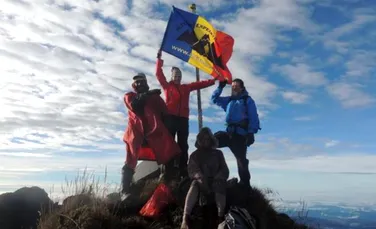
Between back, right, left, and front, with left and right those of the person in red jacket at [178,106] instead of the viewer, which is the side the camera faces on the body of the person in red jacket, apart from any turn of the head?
front

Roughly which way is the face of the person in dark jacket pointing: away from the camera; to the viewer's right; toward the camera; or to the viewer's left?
toward the camera

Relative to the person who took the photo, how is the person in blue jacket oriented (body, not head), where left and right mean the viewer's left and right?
facing the viewer and to the left of the viewer

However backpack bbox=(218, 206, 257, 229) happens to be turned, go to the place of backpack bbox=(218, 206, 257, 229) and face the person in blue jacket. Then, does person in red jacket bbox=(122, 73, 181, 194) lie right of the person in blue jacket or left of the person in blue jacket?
left

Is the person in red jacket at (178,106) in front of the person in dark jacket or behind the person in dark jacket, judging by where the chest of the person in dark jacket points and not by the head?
behind

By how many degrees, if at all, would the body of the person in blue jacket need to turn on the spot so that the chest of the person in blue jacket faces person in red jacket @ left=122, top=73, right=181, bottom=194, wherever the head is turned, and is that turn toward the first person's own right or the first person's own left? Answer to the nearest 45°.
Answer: approximately 45° to the first person's own right

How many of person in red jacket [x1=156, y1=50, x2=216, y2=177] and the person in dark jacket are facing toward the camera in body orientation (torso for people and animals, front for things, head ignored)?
2

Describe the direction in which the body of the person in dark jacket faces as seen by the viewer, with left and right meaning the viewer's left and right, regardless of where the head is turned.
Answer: facing the viewer

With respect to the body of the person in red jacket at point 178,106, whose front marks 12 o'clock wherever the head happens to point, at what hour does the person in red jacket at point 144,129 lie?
the person in red jacket at point 144,129 is roughly at 2 o'clock from the person in red jacket at point 178,106.

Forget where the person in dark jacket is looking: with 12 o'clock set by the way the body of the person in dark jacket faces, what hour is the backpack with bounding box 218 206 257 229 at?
The backpack is roughly at 11 o'clock from the person in dark jacket.

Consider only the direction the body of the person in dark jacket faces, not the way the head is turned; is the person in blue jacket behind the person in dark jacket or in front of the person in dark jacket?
behind

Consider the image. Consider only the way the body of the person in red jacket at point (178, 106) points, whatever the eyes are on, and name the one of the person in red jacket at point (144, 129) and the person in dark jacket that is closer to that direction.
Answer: the person in dark jacket

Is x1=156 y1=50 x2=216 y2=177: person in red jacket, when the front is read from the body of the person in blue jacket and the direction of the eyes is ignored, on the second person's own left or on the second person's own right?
on the second person's own right

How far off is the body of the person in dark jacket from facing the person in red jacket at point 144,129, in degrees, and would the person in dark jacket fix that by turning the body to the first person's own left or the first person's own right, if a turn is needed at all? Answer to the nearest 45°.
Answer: approximately 135° to the first person's own right

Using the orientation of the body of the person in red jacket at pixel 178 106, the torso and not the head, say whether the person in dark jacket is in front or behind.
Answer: in front
